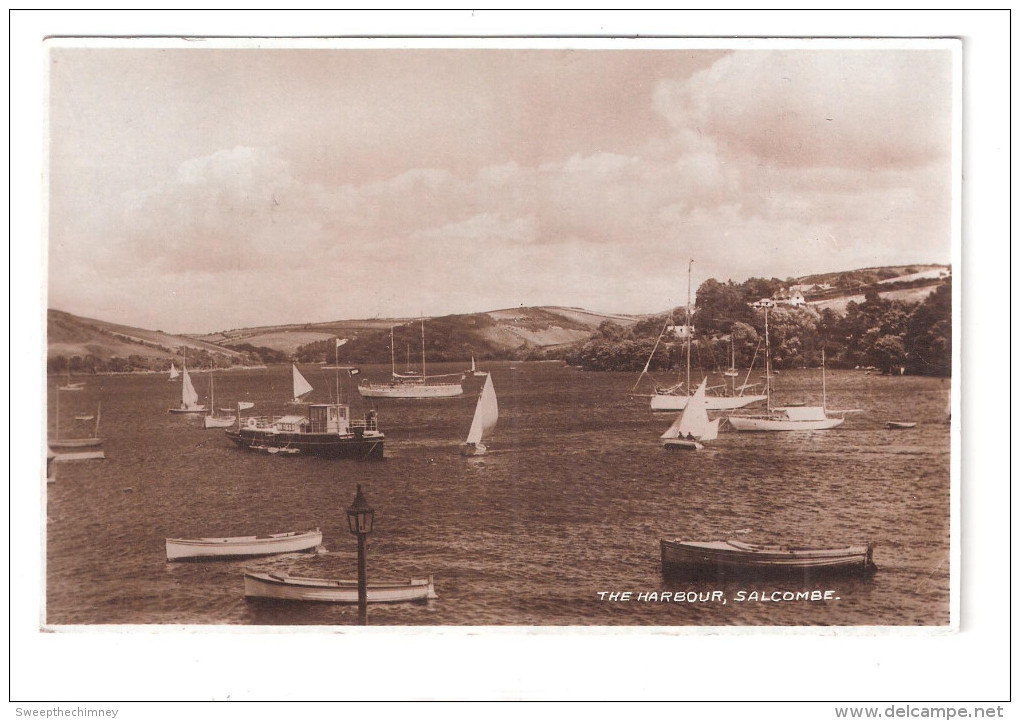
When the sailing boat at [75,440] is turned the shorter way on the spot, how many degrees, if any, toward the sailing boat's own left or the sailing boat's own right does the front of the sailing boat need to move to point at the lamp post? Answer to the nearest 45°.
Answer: approximately 135° to the sailing boat's own left

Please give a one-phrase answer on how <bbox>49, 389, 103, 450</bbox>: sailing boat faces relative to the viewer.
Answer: facing to the left of the viewer

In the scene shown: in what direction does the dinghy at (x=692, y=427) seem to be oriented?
to the viewer's left

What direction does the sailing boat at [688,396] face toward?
to the viewer's left

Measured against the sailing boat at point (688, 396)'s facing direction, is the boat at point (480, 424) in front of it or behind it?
in front

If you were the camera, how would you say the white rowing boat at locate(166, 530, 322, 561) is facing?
facing to the left of the viewer

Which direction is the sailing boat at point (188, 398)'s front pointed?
to the viewer's left

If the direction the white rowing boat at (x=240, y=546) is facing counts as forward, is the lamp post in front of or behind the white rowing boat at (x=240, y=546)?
behind

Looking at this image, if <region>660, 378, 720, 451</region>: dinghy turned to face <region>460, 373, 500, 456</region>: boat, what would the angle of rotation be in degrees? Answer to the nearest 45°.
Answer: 0° — it already faces it

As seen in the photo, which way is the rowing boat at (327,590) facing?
to the viewer's left

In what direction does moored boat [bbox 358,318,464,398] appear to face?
to the viewer's left
